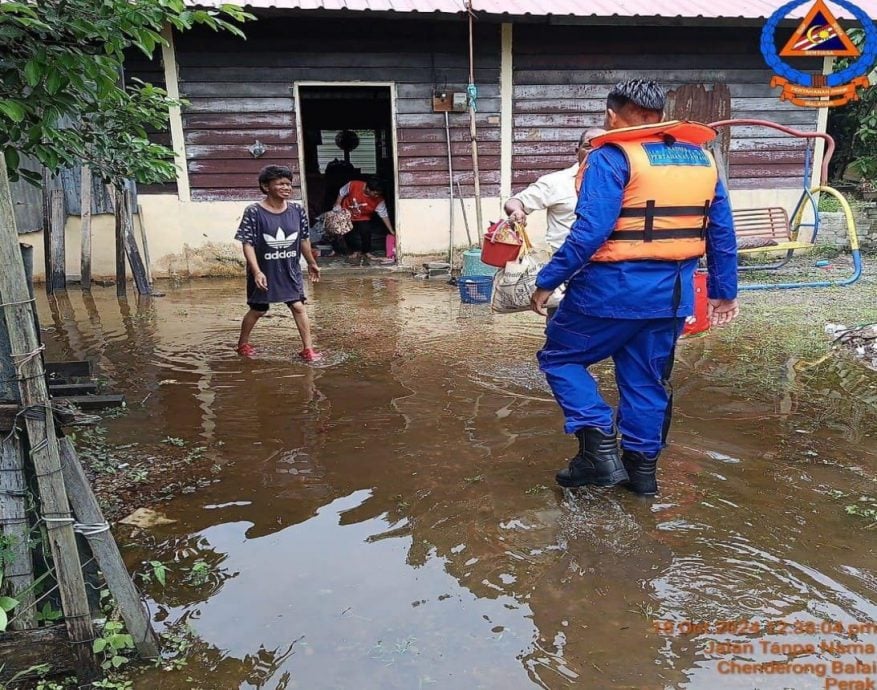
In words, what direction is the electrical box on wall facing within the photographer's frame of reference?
facing the viewer

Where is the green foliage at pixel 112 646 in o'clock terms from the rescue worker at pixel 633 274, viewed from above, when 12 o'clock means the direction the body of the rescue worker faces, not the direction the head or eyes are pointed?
The green foliage is roughly at 9 o'clock from the rescue worker.

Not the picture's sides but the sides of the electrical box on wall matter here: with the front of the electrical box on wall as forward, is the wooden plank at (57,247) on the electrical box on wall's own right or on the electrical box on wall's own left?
on the electrical box on wall's own right

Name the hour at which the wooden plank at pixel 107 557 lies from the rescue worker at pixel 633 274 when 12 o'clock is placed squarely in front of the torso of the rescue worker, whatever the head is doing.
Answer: The wooden plank is roughly at 9 o'clock from the rescue worker.

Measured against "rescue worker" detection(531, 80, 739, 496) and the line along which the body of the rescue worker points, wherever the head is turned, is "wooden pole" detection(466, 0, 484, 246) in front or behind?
in front

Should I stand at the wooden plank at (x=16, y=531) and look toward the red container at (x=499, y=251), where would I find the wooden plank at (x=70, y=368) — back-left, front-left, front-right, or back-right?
front-left

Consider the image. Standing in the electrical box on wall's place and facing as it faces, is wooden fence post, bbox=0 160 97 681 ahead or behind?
ahead

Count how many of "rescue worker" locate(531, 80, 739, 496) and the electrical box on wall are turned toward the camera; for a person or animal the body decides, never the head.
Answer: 1

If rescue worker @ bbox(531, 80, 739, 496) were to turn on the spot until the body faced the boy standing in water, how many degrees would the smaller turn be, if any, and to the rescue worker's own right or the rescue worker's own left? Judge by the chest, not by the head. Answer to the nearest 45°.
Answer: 0° — they already face them

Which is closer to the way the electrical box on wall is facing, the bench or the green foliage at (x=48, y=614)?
the green foliage

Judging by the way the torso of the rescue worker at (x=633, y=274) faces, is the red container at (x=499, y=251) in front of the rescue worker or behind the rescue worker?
in front

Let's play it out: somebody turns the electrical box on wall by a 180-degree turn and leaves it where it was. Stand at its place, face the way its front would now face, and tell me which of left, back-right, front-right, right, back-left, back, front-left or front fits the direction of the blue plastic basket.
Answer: back

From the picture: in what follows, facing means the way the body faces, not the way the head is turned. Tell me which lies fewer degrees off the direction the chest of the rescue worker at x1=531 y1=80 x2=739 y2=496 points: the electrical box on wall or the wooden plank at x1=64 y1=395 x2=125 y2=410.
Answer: the electrical box on wall

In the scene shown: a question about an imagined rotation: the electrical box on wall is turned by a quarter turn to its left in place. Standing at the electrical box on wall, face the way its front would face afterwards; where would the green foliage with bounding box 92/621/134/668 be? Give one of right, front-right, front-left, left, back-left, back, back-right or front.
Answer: right

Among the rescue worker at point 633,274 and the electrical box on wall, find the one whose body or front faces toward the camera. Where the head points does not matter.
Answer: the electrical box on wall

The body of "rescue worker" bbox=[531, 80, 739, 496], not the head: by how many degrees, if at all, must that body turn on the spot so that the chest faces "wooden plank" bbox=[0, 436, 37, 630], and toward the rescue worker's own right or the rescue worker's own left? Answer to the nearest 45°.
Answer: approximately 90° to the rescue worker's own left

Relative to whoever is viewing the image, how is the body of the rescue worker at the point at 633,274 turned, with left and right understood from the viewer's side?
facing away from the viewer and to the left of the viewer

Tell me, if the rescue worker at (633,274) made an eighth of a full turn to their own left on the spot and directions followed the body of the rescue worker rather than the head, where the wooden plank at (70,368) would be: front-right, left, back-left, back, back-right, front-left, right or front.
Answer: front
